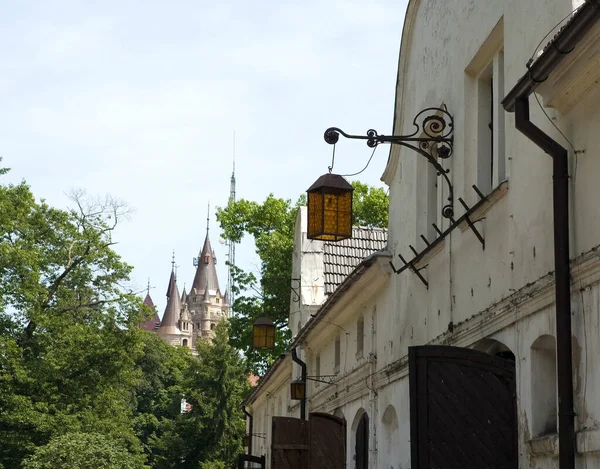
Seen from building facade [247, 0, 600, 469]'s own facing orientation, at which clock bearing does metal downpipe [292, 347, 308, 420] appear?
The metal downpipe is roughly at 4 o'clock from the building facade.

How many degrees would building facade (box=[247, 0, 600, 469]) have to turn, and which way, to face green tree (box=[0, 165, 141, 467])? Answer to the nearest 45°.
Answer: approximately 90° to its right

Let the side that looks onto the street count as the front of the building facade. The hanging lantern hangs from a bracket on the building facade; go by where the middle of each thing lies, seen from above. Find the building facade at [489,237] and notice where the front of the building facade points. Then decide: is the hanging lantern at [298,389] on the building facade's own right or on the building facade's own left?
on the building facade's own right

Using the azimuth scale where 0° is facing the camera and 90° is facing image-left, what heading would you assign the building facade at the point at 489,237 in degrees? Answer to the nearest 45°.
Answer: approximately 45°

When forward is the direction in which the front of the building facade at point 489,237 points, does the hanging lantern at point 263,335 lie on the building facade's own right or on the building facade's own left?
on the building facade's own right
